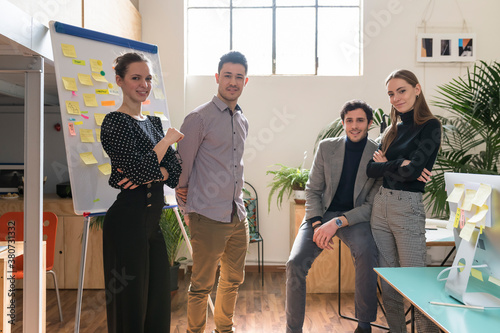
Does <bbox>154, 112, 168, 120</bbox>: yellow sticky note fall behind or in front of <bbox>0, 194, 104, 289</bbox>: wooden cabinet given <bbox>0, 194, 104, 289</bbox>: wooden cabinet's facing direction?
in front

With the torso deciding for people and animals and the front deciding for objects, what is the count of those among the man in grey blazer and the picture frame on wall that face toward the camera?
2

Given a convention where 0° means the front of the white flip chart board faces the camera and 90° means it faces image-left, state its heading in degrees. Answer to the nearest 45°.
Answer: approximately 315°

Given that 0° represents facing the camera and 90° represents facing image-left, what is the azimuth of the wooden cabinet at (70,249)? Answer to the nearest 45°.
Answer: approximately 0°

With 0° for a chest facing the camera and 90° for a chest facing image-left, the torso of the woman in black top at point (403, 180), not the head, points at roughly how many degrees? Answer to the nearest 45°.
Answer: approximately 45°

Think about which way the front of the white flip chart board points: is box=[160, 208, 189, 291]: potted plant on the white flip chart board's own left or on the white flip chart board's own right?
on the white flip chart board's own left

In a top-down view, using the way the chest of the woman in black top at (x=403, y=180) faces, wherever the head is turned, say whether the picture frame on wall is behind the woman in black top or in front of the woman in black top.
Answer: behind

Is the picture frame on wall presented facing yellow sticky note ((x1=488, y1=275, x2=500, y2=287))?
yes

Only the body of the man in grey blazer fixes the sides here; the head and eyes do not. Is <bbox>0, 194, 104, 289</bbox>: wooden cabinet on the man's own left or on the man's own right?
on the man's own right

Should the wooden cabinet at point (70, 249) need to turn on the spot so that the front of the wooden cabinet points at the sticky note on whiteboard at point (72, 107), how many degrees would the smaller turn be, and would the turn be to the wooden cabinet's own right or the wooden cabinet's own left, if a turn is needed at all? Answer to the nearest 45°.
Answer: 0° — it already faces it

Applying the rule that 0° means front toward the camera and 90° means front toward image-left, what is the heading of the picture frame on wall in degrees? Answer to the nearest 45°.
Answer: approximately 0°

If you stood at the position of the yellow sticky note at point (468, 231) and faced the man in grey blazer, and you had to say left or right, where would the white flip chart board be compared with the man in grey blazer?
left

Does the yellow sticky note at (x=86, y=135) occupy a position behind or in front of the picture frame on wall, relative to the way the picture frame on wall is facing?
in front
